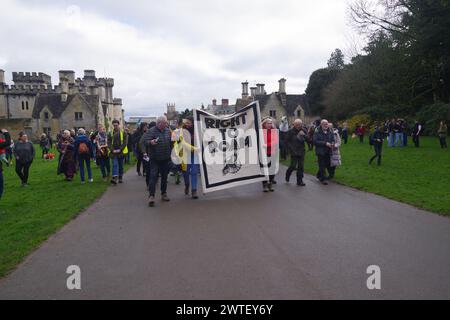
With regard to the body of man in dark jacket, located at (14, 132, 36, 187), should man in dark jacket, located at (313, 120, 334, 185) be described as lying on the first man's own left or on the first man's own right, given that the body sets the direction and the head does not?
on the first man's own left

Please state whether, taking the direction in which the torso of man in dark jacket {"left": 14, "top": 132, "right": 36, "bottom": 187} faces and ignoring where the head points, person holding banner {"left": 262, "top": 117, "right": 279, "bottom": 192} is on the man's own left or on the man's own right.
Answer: on the man's own left

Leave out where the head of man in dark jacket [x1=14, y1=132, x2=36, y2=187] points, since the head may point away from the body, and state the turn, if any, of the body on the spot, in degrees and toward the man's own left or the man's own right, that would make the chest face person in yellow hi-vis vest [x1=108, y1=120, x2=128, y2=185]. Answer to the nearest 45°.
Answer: approximately 45° to the man's own left

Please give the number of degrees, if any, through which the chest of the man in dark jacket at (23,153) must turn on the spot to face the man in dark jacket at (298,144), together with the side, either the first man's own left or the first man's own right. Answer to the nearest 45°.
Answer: approximately 45° to the first man's own left

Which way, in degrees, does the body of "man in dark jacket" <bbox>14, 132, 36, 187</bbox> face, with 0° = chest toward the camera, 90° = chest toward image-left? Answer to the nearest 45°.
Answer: approximately 0°

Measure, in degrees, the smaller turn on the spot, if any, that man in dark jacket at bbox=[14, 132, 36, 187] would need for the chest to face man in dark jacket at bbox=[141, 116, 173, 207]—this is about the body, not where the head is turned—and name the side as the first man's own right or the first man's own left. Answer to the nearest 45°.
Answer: approximately 45° to the first man's own left
